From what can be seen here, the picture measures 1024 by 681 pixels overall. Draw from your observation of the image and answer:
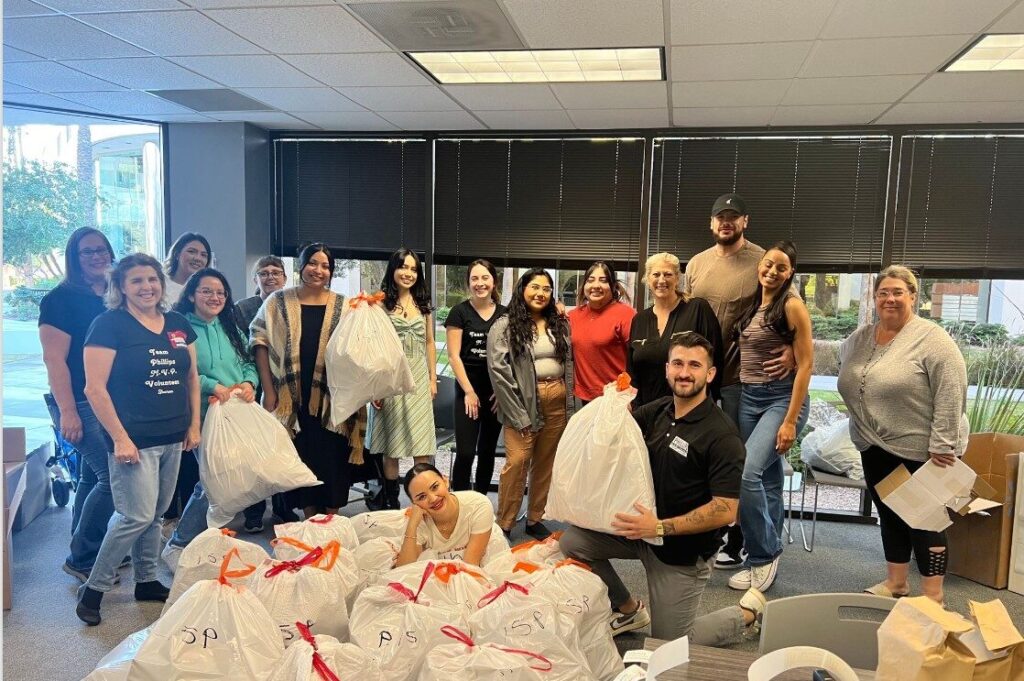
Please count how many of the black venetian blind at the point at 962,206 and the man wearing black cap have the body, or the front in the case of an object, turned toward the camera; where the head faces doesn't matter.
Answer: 2

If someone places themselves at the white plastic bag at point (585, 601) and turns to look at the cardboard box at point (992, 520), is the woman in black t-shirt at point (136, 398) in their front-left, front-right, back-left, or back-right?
back-left

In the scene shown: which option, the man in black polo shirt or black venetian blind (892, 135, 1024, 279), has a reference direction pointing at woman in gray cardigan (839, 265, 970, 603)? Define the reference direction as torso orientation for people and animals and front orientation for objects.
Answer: the black venetian blind

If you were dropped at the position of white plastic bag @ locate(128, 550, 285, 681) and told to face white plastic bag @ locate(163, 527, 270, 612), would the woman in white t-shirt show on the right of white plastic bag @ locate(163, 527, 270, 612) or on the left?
right

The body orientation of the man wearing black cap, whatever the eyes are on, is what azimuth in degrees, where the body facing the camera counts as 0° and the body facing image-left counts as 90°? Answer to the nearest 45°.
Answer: approximately 0°

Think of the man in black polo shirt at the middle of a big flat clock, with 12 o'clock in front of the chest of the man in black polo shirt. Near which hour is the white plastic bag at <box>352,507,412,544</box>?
The white plastic bag is roughly at 2 o'clock from the man in black polo shirt.

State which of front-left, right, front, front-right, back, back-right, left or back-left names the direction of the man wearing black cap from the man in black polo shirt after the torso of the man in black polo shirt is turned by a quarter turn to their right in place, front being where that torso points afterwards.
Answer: front-right

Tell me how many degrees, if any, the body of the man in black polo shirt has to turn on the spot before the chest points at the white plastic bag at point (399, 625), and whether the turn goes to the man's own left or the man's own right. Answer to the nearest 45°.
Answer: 0° — they already face it

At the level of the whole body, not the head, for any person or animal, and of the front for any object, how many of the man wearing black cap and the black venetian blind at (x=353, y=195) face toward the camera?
2
